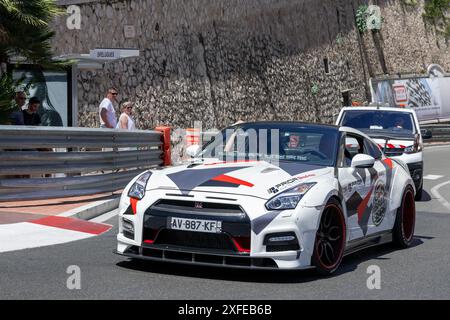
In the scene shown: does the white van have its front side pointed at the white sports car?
yes

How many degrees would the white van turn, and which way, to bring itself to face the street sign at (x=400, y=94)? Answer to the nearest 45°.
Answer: approximately 180°

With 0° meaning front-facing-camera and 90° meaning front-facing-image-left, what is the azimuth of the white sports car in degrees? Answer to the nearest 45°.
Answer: approximately 45°

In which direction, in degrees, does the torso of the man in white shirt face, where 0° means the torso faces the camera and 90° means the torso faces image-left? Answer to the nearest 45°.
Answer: approximately 315°

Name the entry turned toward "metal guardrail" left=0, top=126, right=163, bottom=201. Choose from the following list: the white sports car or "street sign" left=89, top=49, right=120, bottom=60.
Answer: the street sign

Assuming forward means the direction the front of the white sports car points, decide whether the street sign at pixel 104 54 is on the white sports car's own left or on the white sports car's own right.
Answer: on the white sports car's own right

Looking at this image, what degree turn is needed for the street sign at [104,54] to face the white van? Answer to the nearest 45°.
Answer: approximately 45° to its left

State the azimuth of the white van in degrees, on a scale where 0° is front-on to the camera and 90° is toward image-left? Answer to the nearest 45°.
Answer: approximately 0°

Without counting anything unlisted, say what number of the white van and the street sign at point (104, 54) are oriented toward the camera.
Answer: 2
